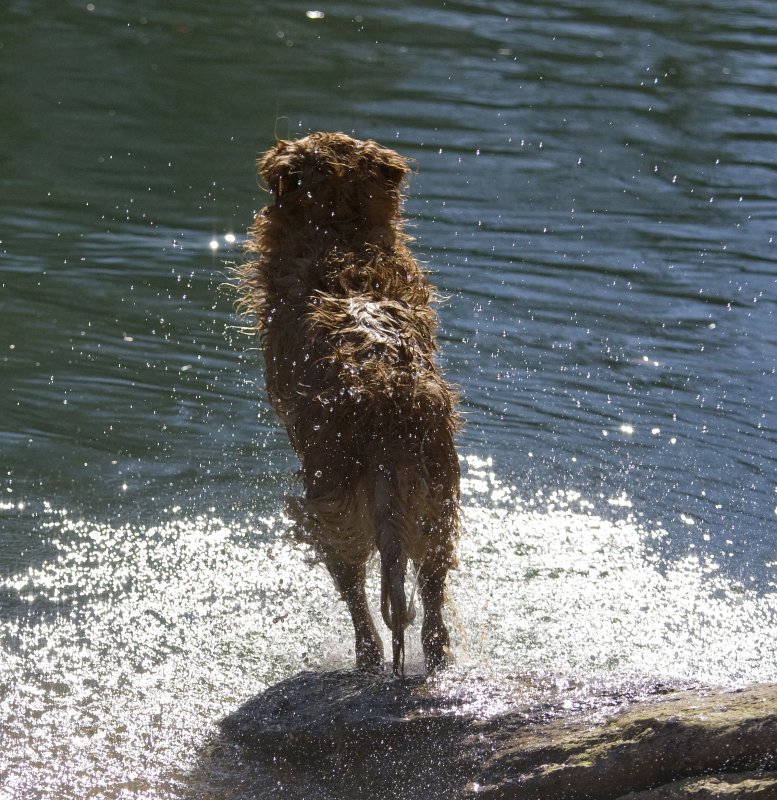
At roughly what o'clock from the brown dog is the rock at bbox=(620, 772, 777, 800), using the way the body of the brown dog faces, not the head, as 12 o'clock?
The rock is roughly at 5 o'clock from the brown dog.

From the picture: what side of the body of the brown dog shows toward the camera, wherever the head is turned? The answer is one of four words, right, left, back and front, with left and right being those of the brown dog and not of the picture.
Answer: back
